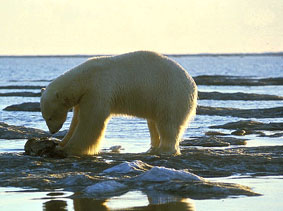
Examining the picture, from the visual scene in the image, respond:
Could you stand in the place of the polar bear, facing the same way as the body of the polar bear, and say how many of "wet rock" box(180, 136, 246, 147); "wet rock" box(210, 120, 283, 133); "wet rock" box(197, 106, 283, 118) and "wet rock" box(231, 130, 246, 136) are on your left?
0

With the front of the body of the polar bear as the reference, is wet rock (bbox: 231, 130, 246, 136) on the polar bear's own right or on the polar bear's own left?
on the polar bear's own right

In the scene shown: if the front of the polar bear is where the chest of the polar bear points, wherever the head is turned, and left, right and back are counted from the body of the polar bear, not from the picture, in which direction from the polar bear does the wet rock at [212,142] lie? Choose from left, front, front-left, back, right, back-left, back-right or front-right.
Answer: back-right

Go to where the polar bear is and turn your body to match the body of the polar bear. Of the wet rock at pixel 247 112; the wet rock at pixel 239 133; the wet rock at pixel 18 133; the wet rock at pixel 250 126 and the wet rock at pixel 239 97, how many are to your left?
0

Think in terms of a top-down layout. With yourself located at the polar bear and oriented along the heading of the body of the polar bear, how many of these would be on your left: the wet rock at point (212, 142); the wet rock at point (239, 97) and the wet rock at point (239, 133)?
0

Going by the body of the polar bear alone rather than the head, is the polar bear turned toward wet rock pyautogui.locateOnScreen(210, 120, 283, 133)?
no

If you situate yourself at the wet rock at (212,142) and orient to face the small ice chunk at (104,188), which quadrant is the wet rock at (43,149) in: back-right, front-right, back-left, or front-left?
front-right

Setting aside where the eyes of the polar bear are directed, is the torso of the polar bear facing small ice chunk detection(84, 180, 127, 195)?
no

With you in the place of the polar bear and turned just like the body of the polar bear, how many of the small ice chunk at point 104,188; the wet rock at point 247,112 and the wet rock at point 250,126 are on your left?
1

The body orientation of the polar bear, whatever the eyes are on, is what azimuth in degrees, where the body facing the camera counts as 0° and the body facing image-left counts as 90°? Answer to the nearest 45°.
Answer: approximately 90°

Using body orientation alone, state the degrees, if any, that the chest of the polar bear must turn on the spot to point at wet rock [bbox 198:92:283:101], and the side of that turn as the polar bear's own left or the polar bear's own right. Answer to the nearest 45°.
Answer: approximately 90° to the polar bear's own right

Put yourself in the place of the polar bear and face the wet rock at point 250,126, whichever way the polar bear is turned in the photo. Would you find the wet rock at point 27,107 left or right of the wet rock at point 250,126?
left

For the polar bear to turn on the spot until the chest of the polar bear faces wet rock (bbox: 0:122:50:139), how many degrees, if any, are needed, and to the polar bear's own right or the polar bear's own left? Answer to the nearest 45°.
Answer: approximately 45° to the polar bear's own right

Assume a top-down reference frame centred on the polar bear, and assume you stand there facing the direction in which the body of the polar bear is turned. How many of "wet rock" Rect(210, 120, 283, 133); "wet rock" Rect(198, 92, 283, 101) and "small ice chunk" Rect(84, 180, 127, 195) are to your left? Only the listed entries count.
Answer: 1
